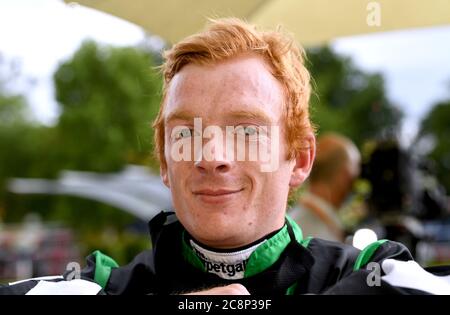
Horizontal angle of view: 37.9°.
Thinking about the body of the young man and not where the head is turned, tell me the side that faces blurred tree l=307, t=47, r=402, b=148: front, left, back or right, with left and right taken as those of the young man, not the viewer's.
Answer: back

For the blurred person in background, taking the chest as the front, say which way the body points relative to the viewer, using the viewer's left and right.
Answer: facing away from the viewer and to the right of the viewer

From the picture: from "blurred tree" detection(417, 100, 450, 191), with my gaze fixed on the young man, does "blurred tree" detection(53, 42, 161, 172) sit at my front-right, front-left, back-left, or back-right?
front-right

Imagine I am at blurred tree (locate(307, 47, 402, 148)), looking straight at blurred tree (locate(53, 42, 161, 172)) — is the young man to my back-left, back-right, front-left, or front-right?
front-left

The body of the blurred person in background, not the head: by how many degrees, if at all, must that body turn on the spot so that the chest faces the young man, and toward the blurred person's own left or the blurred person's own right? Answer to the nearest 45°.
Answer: approximately 135° to the blurred person's own right

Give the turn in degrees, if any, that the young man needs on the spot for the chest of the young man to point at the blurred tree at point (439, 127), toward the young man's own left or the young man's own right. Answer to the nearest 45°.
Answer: approximately 180°

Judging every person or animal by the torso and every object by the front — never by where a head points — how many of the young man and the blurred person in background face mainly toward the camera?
1

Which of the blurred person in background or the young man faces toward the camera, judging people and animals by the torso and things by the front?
the young man

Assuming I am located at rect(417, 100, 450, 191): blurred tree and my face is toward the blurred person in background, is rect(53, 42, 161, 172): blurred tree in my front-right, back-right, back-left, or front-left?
front-right

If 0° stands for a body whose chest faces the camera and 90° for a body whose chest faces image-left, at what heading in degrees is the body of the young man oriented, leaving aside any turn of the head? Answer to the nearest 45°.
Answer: approximately 0°
